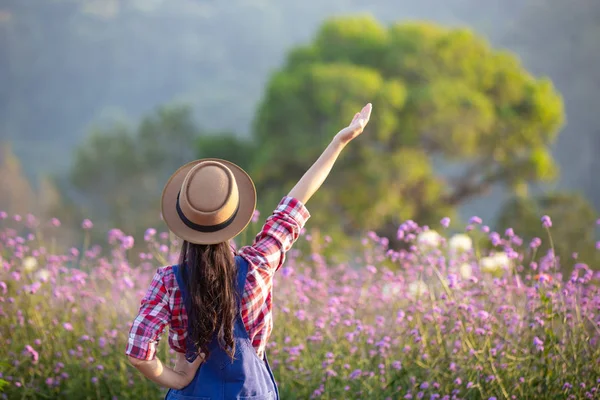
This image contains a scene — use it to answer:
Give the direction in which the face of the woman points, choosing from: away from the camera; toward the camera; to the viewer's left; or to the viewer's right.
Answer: away from the camera

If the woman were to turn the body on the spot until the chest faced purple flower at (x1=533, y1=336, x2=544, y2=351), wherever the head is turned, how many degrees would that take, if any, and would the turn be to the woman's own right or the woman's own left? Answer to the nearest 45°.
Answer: approximately 45° to the woman's own right

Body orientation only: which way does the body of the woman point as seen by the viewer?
away from the camera

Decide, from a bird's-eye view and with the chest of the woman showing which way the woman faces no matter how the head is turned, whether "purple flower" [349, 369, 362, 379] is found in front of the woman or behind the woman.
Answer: in front

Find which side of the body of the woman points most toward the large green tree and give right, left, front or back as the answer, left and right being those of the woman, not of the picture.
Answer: front
